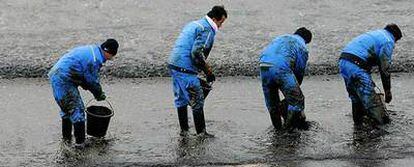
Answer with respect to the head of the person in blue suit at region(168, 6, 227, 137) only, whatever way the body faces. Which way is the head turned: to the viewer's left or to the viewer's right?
to the viewer's right

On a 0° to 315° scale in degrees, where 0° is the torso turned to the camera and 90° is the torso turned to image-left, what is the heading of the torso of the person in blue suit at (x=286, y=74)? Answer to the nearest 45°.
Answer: approximately 225°

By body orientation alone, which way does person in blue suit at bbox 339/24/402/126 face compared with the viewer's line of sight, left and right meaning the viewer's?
facing to the right of the viewer

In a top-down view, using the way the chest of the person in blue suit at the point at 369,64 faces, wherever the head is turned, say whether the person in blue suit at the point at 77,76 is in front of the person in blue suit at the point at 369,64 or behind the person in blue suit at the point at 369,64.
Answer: behind

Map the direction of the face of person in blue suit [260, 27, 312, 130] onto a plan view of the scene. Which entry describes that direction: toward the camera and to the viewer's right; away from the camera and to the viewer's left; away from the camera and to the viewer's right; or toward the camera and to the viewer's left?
away from the camera and to the viewer's right

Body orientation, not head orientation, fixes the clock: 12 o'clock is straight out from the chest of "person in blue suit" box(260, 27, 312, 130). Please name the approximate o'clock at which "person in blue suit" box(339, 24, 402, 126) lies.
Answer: "person in blue suit" box(339, 24, 402, 126) is roughly at 1 o'clock from "person in blue suit" box(260, 27, 312, 130).

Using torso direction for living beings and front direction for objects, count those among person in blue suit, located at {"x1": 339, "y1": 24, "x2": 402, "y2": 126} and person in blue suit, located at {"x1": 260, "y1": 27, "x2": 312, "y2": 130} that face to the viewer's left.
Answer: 0

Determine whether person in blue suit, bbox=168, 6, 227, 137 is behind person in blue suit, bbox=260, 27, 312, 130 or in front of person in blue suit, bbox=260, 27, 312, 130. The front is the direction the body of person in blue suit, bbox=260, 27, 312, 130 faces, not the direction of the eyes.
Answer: behind

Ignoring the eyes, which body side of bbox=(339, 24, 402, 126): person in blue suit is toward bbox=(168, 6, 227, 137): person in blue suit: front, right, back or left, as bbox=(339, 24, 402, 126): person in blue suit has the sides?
back

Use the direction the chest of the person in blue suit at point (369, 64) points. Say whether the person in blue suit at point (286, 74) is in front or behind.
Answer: behind
